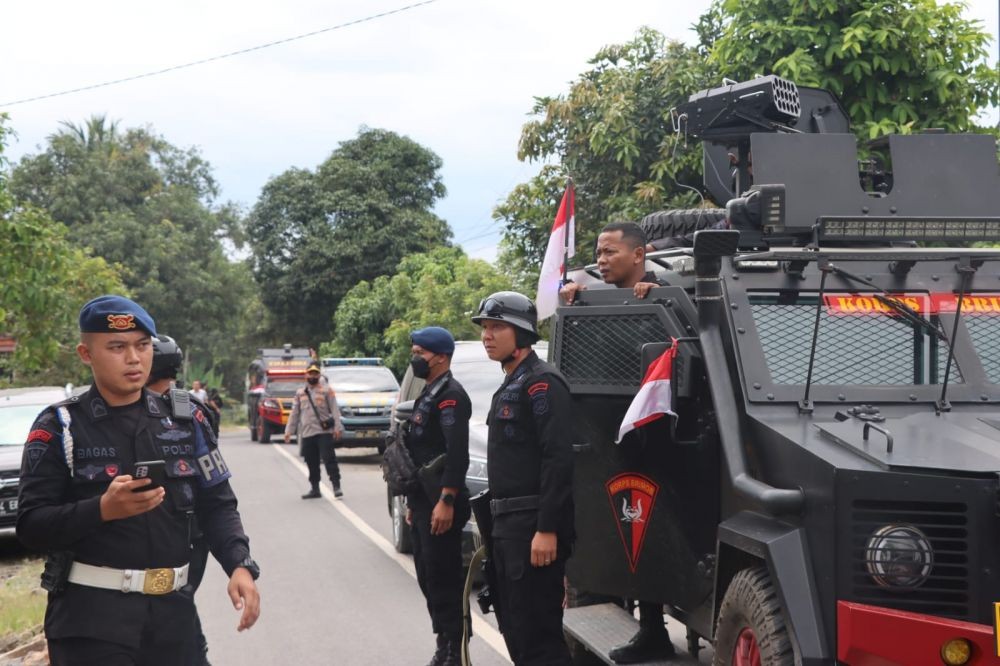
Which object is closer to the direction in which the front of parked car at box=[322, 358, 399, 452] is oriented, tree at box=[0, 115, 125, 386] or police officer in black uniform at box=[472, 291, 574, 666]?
the police officer in black uniform

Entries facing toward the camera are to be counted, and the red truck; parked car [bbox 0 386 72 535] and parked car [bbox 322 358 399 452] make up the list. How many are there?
3

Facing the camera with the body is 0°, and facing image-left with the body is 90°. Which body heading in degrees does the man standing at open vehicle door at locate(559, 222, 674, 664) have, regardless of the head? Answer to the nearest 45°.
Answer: approximately 45°

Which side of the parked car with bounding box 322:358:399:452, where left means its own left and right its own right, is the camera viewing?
front

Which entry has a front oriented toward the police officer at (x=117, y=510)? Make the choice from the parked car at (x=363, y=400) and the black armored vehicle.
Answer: the parked car

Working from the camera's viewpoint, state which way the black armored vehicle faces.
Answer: facing the viewer and to the right of the viewer

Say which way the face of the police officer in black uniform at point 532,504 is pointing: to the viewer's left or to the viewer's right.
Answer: to the viewer's left

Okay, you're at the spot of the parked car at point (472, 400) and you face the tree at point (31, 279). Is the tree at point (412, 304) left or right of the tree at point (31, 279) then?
right

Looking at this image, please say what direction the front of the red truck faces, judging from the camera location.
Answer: facing the viewer

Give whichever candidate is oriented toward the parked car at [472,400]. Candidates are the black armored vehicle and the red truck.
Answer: the red truck

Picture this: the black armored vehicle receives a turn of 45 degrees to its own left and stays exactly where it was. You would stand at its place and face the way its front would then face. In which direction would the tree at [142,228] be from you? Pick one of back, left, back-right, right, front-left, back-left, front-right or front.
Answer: back-left

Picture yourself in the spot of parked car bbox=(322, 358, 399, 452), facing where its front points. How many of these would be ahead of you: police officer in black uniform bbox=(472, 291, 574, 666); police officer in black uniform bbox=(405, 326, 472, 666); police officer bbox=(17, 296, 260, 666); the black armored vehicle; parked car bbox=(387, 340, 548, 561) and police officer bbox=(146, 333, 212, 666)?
6

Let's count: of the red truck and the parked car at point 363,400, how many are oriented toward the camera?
2

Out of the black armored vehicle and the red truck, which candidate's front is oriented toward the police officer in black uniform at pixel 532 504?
the red truck
